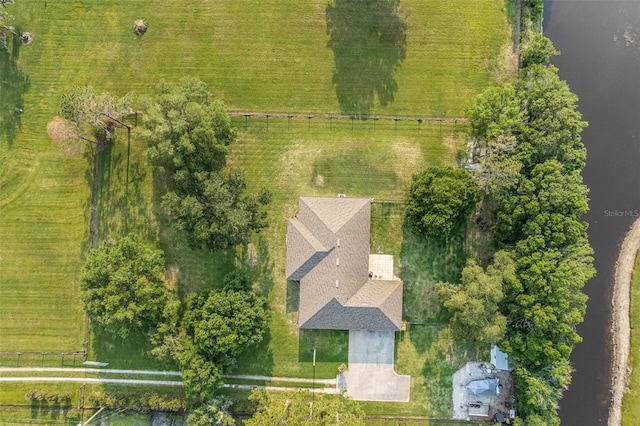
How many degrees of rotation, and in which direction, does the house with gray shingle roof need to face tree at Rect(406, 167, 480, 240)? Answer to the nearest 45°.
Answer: approximately 180°

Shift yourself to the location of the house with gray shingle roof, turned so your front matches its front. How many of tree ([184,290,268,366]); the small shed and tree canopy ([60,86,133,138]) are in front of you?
2

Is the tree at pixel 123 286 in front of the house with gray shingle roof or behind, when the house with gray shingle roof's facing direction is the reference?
in front

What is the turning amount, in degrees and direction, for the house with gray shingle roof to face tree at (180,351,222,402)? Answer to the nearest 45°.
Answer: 0° — it already faces it
